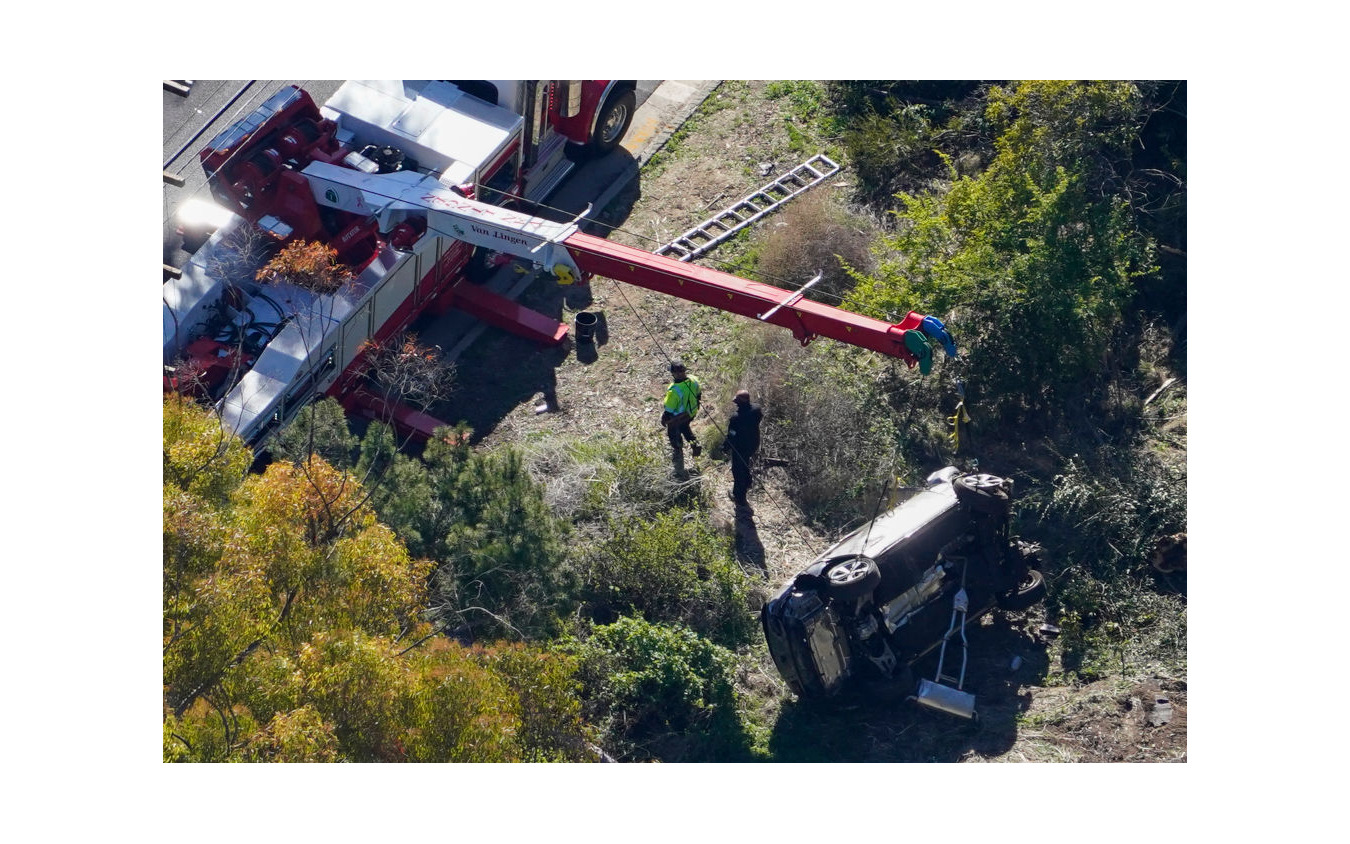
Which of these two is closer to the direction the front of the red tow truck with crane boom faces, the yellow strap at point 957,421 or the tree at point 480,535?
the yellow strap

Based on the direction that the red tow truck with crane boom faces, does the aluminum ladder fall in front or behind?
in front

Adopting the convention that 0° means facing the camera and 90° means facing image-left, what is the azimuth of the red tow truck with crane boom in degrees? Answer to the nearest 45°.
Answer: approximately 225°

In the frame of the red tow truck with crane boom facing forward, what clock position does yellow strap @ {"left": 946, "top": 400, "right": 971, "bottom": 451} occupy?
The yellow strap is roughly at 2 o'clock from the red tow truck with crane boom.

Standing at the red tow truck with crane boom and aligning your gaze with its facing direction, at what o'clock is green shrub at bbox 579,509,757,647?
The green shrub is roughly at 3 o'clock from the red tow truck with crane boom.

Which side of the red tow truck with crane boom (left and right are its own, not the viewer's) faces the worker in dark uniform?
right

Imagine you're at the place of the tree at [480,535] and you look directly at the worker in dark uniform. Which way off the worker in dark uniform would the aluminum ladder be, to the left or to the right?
left

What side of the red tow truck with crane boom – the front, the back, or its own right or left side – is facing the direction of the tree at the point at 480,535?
right

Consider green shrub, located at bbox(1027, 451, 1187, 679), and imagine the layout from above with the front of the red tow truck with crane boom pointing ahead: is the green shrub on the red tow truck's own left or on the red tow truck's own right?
on the red tow truck's own right
